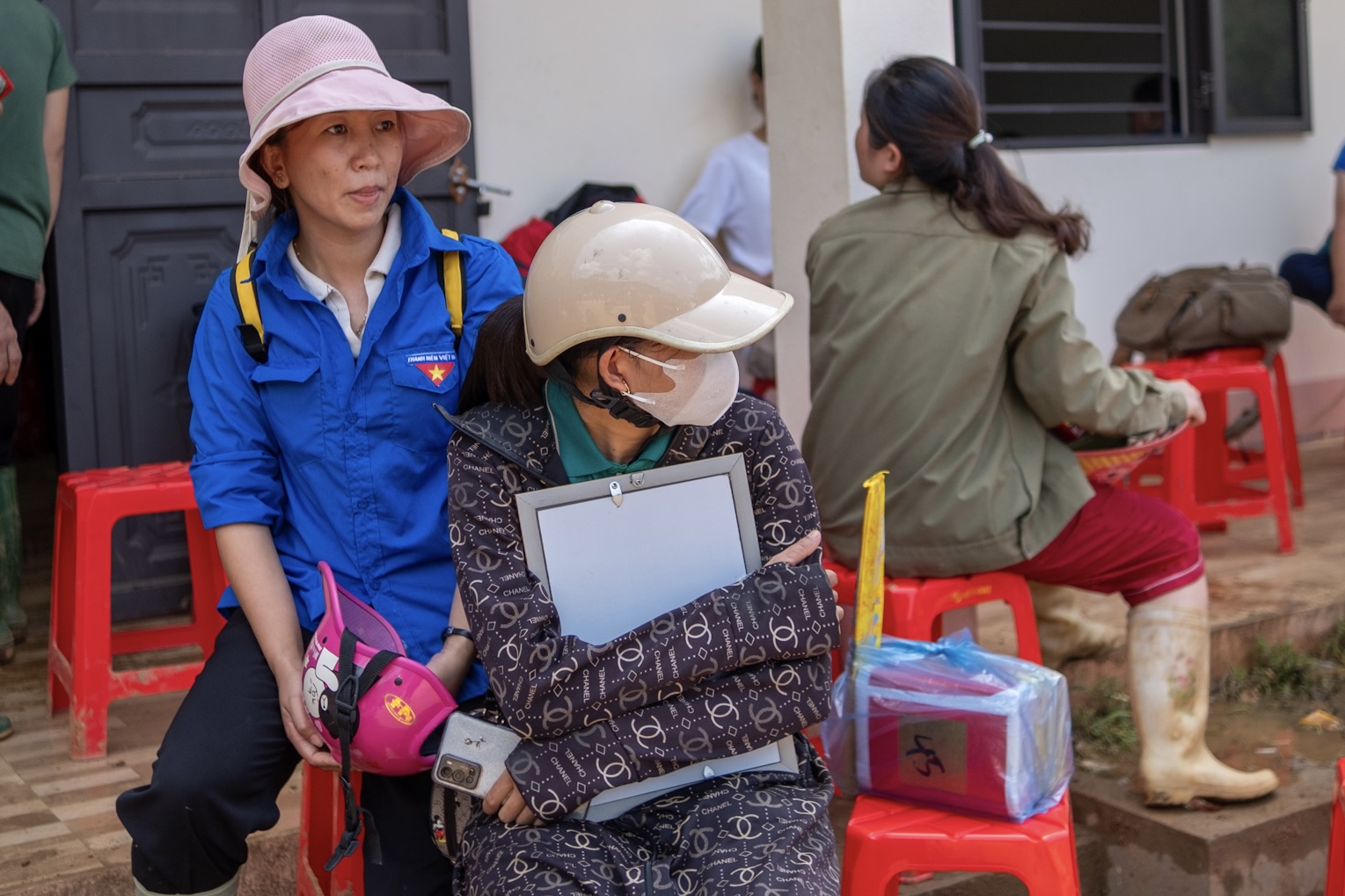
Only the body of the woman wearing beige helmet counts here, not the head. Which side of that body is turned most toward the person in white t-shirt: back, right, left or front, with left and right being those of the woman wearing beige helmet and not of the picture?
back

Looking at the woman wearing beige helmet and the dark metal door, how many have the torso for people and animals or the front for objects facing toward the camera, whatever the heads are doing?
2

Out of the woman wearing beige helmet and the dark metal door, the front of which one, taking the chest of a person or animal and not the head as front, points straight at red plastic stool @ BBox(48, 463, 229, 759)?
the dark metal door

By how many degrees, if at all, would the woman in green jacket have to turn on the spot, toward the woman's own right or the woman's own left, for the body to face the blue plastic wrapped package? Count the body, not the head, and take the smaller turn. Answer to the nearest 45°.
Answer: approximately 135° to the woman's own right

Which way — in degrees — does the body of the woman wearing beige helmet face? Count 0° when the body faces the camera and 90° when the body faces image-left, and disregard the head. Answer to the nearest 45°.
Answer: approximately 0°

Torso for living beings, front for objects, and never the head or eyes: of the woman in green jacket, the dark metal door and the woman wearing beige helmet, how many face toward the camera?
2

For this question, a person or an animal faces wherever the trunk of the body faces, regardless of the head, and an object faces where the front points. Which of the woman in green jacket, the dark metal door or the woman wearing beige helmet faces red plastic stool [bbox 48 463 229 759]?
the dark metal door

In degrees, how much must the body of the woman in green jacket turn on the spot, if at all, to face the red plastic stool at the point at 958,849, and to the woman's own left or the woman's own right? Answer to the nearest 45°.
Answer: approximately 135° to the woman's own right
